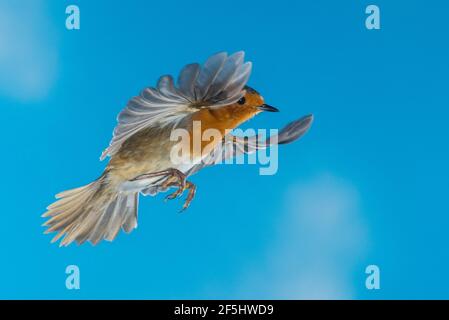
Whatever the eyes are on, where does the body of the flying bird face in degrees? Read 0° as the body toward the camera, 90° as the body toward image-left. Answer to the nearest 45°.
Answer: approximately 270°
